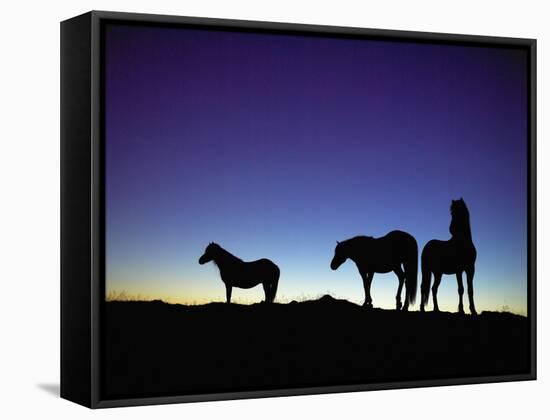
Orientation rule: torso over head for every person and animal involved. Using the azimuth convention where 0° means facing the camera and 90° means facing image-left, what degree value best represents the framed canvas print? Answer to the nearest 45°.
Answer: approximately 315°
